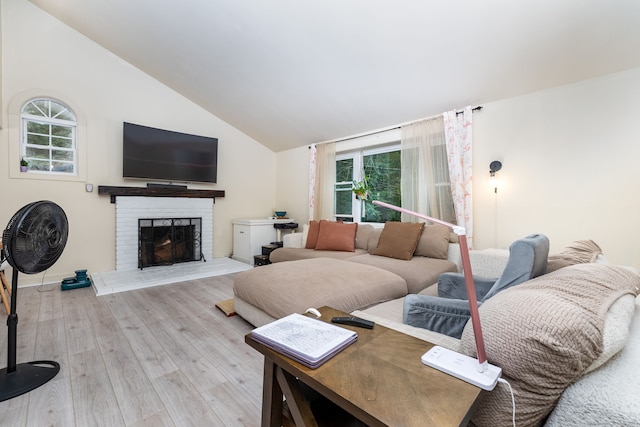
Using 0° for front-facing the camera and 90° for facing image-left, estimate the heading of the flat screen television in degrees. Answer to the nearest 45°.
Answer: approximately 315°

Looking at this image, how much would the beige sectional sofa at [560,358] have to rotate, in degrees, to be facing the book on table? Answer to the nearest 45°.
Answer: approximately 45° to its left

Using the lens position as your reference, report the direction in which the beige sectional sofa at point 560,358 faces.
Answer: facing away from the viewer and to the left of the viewer

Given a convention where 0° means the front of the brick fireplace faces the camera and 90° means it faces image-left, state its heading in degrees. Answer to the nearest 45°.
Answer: approximately 315°

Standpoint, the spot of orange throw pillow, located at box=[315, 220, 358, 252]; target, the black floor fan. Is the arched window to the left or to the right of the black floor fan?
right
